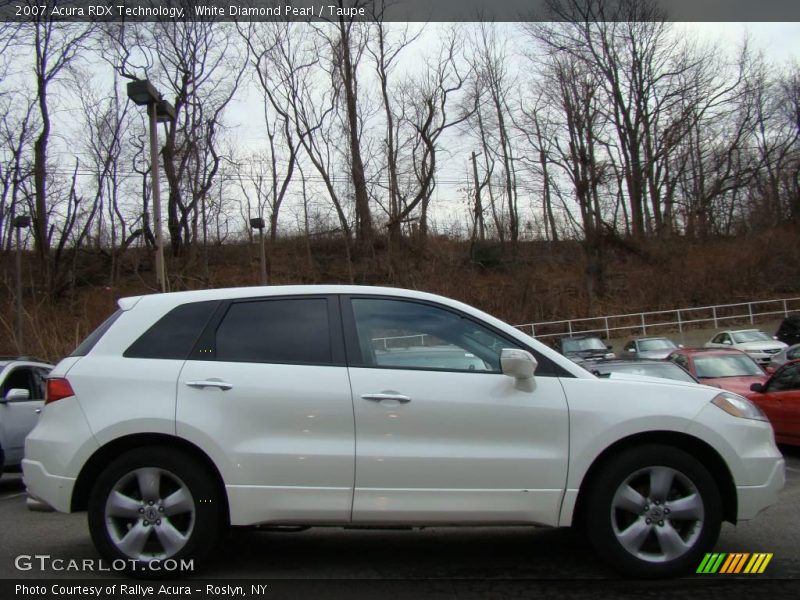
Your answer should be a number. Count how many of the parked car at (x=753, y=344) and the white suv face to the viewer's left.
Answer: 0

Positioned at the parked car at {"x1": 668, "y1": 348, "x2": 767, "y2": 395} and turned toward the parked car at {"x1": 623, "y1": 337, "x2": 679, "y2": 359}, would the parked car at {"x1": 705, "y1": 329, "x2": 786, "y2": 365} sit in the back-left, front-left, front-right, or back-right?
front-right

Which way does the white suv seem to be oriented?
to the viewer's right

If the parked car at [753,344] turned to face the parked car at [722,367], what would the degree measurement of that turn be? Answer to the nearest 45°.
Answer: approximately 45° to its right

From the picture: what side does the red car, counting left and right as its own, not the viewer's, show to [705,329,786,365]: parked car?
right

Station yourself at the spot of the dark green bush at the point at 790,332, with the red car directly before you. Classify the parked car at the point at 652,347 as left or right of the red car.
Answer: right

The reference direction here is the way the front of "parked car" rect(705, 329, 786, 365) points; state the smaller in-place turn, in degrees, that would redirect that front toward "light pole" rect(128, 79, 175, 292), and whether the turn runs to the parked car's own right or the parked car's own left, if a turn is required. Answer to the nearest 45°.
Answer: approximately 90° to the parked car's own right

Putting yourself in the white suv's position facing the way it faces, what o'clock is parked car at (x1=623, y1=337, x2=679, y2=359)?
The parked car is roughly at 10 o'clock from the white suv.

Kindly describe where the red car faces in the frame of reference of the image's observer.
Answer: facing to the left of the viewer

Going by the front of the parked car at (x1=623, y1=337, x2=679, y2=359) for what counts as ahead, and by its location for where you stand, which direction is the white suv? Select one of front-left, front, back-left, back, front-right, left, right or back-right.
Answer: front-right

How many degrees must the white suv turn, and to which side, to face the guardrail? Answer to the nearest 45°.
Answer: approximately 45° to its left

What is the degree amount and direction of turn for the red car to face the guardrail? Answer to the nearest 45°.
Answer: approximately 90° to its right

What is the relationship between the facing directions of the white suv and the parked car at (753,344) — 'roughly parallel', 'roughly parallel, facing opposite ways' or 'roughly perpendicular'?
roughly perpendicular
